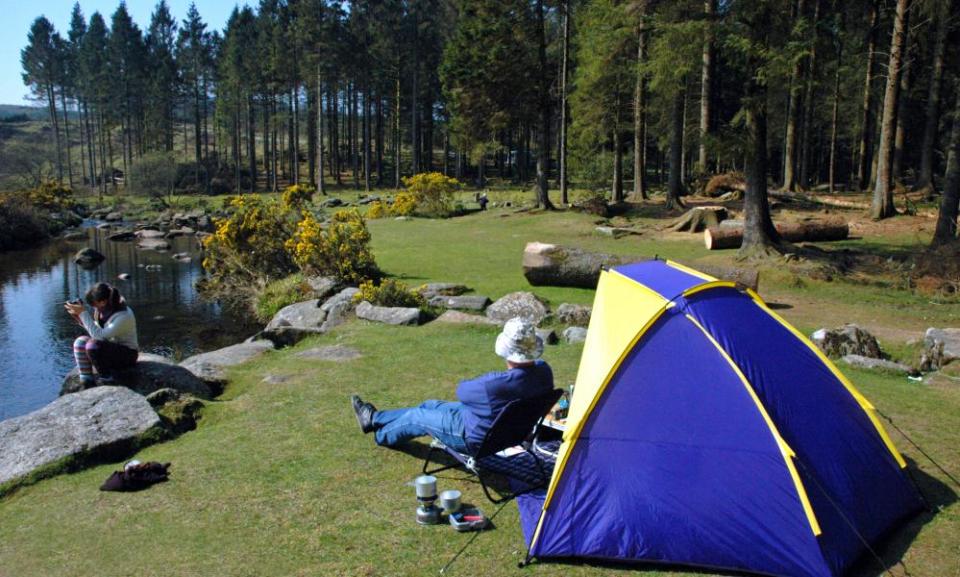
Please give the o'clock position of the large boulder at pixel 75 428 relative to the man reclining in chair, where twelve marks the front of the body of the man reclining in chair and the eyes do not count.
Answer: The large boulder is roughly at 11 o'clock from the man reclining in chair.

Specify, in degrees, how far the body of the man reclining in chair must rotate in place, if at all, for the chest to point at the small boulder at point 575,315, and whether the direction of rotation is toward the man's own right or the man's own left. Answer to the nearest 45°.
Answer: approximately 45° to the man's own right

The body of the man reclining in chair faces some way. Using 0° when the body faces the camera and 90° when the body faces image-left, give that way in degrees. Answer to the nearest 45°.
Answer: approximately 135°

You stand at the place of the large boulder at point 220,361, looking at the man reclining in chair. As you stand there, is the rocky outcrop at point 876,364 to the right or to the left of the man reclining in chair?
left

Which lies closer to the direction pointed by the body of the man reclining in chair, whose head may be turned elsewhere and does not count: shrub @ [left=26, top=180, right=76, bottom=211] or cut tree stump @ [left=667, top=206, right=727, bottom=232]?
the shrub

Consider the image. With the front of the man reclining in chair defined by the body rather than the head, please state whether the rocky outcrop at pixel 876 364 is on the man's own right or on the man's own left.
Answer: on the man's own right

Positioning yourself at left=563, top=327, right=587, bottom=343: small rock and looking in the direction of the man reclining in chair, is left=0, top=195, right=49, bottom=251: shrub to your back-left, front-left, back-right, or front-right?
back-right
